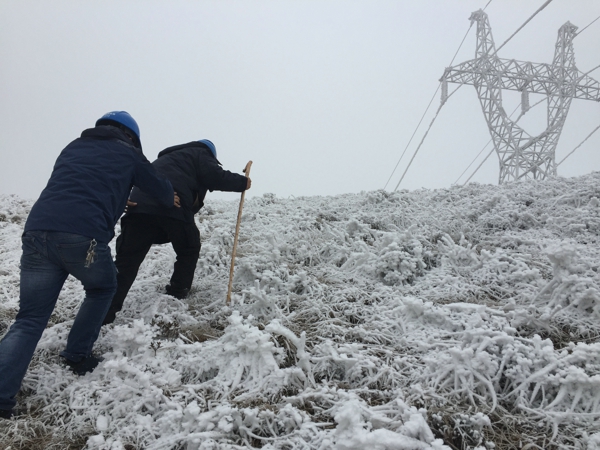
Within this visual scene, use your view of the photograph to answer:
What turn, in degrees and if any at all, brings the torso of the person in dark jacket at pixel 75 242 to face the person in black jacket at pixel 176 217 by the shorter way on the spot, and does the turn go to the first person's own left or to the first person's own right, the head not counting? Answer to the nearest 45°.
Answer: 0° — they already face them

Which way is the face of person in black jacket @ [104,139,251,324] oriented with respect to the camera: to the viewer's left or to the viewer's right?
to the viewer's right

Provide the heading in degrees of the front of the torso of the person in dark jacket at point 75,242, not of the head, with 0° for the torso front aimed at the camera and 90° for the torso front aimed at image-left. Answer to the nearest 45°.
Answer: approximately 225°
